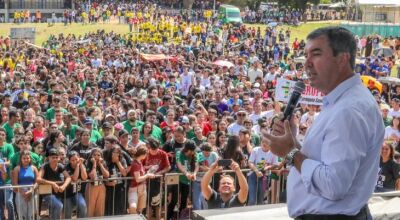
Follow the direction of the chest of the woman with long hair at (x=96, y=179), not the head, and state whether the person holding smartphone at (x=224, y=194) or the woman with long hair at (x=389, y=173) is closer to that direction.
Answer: the person holding smartphone

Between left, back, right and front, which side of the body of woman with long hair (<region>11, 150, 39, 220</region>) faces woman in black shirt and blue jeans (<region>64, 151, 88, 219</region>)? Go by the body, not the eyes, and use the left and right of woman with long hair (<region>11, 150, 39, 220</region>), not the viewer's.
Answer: left

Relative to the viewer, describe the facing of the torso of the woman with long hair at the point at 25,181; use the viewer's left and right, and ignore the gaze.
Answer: facing the viewer

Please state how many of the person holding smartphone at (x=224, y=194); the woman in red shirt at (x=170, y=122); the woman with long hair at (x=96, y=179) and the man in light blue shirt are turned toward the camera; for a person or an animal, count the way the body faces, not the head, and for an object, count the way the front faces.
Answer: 3

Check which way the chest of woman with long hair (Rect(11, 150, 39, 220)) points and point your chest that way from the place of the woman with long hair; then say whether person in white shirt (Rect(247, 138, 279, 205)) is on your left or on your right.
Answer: on your left

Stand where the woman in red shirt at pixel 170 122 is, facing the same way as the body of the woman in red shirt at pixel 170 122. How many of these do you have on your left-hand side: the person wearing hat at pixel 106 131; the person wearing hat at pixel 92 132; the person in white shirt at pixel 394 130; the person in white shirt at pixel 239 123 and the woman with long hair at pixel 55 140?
2

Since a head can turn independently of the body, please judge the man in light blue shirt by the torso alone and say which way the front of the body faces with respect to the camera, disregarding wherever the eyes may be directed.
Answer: to the viewer's left

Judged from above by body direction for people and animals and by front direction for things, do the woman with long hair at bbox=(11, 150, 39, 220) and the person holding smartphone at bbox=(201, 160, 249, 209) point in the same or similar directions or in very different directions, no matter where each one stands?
same or similar directions

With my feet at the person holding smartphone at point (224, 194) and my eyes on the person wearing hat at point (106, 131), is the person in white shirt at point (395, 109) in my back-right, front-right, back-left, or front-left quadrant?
front-right

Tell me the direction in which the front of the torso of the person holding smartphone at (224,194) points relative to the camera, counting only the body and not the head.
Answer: toward the camera

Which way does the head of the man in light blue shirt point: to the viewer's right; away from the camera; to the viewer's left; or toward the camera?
to the viewer's left

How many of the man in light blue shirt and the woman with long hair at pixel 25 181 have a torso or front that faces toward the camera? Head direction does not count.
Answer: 1

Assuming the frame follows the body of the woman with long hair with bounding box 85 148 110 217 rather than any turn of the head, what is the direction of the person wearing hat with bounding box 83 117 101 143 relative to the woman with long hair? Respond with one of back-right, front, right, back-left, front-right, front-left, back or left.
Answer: back

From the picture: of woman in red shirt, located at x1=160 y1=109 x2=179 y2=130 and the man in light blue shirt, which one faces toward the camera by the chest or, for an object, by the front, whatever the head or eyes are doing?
the woman in red shirt

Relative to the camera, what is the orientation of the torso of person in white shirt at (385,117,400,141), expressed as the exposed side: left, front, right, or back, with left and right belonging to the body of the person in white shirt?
front

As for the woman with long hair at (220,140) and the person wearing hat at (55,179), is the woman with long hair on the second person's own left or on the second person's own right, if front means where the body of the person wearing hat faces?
on the second person's own left

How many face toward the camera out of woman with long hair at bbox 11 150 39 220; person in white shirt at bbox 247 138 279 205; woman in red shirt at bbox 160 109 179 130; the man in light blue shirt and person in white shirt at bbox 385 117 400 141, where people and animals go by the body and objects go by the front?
4
